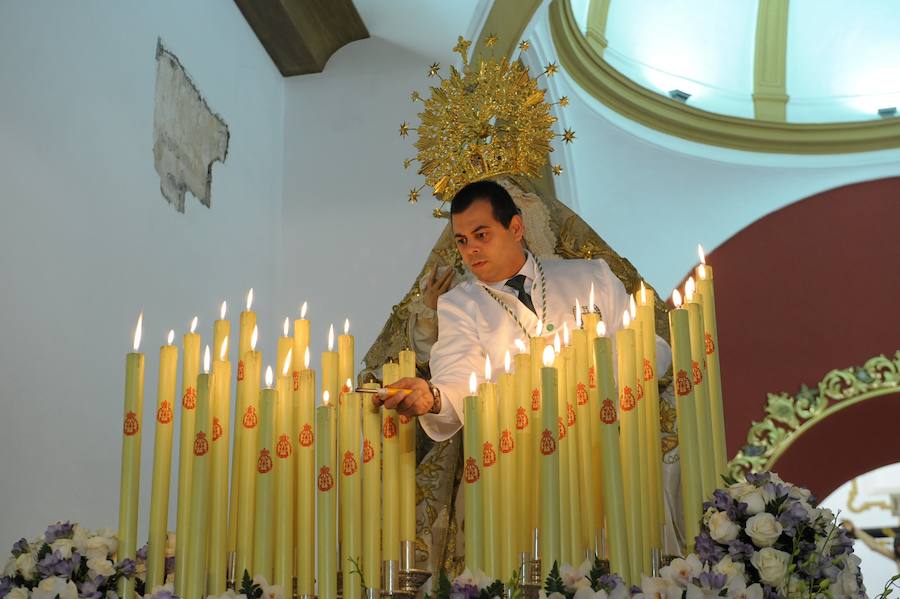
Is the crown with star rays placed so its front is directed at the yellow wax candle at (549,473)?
yes

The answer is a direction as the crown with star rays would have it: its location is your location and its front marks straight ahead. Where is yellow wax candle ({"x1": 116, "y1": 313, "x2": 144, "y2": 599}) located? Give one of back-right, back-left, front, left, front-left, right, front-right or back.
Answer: front-right

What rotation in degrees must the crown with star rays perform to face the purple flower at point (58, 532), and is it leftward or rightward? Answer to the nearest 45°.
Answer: approximately 45° to its right

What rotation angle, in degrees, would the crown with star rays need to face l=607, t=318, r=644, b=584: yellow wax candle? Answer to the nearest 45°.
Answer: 0° — it already faces it

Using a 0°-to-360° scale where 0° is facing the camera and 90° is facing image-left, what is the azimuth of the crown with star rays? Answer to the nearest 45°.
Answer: approximately 0°

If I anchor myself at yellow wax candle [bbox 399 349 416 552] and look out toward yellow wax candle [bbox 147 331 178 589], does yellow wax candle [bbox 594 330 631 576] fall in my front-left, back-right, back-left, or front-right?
back-left

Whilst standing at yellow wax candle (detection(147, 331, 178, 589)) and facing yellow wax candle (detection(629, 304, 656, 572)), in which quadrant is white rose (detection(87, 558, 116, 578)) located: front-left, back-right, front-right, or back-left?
back-right

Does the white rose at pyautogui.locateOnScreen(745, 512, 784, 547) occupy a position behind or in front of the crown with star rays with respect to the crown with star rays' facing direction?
in front

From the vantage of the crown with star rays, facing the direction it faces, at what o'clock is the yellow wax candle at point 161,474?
The yellow wax candle is roughly at 1 o'clock from the crown with star rays.
